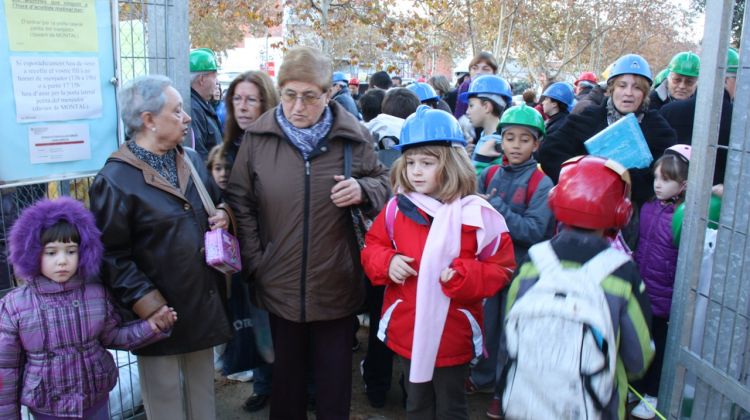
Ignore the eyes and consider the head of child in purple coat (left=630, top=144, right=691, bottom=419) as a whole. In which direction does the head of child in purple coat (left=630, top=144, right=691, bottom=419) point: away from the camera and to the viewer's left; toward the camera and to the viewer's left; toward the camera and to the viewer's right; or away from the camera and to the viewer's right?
toward the camera and to the viewer's left

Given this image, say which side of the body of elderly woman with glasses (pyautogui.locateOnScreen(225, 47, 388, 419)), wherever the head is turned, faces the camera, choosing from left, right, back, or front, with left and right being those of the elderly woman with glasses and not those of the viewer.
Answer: front

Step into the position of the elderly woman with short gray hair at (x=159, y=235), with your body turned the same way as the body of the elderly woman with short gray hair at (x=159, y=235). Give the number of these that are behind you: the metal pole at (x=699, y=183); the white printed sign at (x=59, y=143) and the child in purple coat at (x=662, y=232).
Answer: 1

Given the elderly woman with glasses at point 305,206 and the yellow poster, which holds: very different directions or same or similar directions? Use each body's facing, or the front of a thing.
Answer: same or similar directions

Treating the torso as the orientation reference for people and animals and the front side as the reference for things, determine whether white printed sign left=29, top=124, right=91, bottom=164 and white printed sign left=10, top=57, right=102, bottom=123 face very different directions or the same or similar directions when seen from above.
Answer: same or similar directions

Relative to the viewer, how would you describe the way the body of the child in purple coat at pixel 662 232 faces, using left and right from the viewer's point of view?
facing the viewer and to the left of the viewer

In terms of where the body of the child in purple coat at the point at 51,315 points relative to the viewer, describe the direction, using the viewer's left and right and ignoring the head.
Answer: facing the viewer

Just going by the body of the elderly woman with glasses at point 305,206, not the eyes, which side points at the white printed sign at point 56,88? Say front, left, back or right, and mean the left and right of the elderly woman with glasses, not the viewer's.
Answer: right

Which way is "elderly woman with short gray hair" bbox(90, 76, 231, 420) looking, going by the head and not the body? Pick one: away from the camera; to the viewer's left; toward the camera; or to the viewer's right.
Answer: to the viewer's right

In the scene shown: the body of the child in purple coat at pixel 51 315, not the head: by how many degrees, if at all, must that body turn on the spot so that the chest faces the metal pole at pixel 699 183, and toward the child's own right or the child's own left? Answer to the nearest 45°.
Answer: approximately 90° to the child's own left
